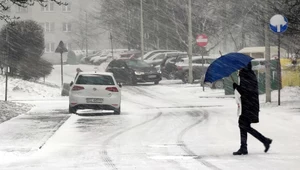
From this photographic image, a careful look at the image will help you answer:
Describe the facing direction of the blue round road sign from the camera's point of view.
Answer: facing the viewer

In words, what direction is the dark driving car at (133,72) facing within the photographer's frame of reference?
facing the viewer and to the right of the viewer

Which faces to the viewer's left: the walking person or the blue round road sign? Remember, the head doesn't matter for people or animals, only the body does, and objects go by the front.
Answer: the walking person

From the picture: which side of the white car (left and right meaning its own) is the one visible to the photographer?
back

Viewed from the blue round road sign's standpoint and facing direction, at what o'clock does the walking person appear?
The walking person is roughly at 12 o'clock from the blue round road sign.

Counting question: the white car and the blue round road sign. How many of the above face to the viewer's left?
0

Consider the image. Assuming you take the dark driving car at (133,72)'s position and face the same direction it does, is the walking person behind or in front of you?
in front

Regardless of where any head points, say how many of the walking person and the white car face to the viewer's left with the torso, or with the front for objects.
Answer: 1

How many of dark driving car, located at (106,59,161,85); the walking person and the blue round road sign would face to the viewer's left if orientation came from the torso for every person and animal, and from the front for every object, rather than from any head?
1

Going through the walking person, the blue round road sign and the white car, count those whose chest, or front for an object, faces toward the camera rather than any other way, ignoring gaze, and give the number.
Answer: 1

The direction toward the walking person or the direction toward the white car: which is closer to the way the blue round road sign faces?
the walking person

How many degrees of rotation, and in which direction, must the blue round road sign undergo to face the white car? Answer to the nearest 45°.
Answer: approximately 90° to its right

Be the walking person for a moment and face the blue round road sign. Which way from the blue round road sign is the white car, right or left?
left
